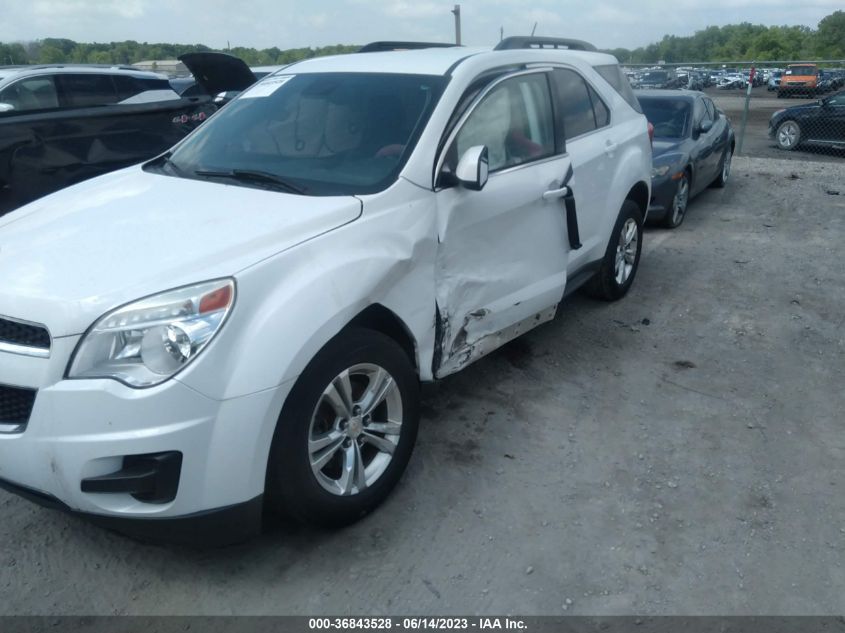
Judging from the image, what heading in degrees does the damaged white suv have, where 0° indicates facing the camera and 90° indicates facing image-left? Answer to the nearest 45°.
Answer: approximately 45°

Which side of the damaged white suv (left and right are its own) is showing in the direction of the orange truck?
back
